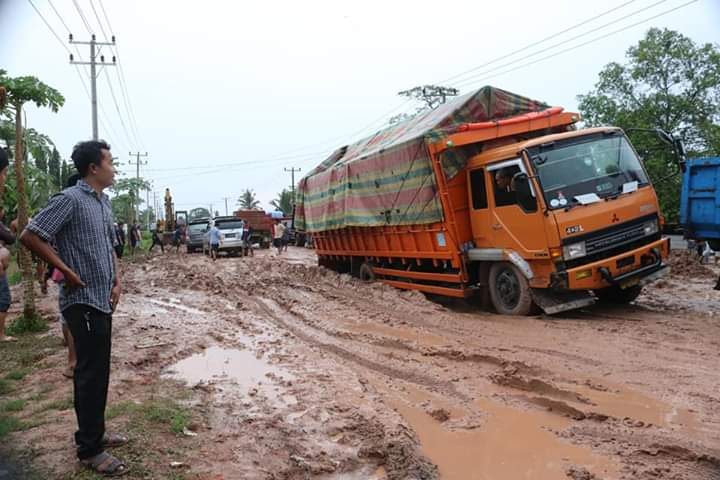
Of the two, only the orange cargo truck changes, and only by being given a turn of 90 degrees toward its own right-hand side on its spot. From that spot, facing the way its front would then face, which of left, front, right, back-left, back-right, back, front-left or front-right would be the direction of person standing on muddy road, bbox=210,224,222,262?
right

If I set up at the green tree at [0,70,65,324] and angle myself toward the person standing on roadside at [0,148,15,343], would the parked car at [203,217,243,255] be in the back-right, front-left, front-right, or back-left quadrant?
back-left

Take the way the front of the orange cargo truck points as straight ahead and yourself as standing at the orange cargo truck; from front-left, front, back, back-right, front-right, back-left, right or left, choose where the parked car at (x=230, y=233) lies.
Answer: back

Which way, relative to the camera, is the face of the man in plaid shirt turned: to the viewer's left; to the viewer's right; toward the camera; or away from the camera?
to the viewer's right

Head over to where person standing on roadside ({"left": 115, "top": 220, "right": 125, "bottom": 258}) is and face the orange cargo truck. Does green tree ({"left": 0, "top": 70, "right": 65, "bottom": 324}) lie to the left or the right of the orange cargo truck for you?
right

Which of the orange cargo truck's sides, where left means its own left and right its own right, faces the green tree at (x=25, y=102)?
right

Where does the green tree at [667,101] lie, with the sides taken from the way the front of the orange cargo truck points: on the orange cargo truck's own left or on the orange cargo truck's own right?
on the orange cargo truck's own left

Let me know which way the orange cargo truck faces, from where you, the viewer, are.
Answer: facing the viewer and to the right of the viewer
